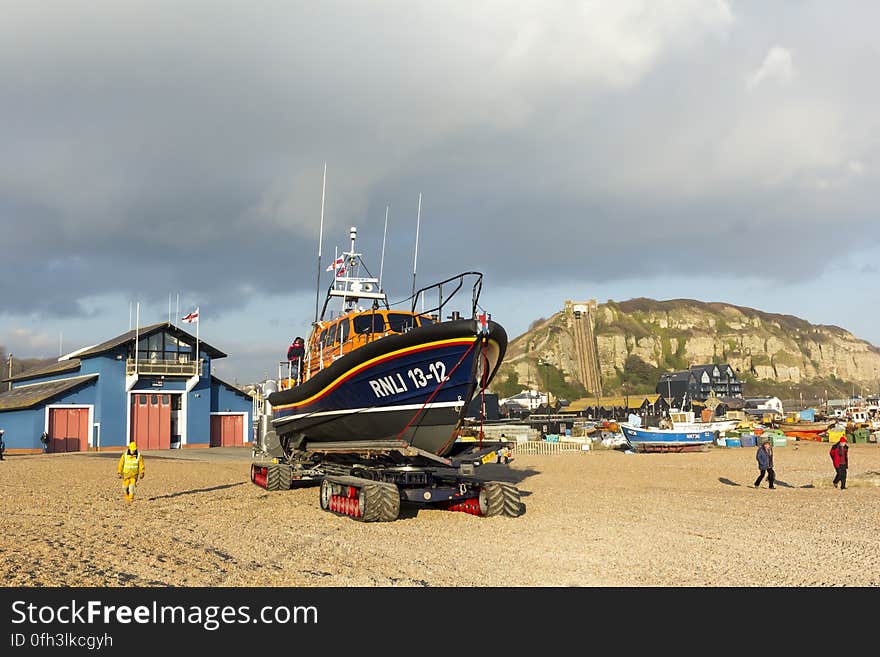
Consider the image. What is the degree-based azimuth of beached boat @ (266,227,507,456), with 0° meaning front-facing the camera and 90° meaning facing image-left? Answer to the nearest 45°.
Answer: approximately 315°

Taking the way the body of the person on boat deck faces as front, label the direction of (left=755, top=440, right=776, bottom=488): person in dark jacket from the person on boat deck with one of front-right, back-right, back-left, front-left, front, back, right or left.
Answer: front-left

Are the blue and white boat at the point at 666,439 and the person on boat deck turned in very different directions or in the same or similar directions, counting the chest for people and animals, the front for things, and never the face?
very different directions

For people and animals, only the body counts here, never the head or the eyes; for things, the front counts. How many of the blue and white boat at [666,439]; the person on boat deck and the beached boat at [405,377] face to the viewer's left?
1

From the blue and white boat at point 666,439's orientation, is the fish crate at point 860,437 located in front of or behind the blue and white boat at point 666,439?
behind

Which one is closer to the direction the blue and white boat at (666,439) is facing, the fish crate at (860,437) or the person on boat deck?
the person on boat deck

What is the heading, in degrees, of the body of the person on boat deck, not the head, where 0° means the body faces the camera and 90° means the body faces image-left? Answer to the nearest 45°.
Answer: approximately 315°

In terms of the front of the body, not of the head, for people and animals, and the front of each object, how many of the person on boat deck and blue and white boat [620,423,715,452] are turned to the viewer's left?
1

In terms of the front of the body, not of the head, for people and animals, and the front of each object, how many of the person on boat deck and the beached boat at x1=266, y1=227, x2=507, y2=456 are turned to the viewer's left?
0
